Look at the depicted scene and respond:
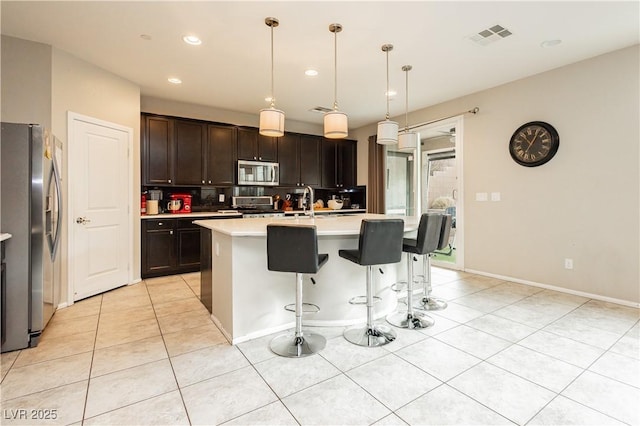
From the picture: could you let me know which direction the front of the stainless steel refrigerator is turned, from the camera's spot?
facing to the right of the viewer

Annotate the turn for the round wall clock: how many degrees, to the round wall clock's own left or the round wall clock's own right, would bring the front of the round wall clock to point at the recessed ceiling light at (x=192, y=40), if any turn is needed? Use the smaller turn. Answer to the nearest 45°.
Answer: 0° — it already faces it

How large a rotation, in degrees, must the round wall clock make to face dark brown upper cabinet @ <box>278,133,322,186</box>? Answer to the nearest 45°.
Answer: approximately 45° to its right

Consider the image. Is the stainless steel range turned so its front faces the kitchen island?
yes

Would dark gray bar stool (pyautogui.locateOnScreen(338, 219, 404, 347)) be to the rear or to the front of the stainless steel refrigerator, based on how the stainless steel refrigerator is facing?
to the front

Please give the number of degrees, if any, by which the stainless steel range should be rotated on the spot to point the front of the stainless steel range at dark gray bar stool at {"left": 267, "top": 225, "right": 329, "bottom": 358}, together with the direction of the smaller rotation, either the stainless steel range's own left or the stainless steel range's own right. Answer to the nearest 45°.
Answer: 0° — it already faces it

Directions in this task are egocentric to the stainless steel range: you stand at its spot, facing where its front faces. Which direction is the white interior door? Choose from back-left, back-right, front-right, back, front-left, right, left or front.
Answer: front-right

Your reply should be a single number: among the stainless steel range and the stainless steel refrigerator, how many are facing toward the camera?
1

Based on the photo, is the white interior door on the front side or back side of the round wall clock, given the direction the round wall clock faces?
on the front side

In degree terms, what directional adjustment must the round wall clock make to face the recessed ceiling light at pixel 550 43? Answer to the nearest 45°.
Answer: approximately 45° to its left

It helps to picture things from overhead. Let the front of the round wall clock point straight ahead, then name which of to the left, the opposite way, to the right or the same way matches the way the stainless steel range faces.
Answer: to the left
